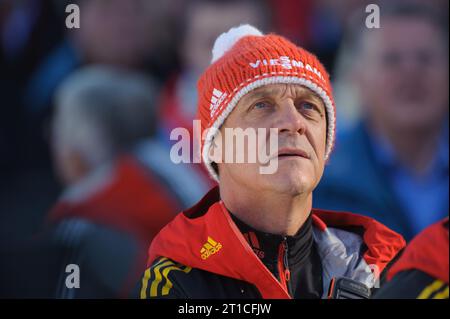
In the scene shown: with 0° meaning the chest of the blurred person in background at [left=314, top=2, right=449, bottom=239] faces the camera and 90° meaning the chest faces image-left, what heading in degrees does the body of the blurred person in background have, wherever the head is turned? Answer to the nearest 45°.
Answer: approximately 0°

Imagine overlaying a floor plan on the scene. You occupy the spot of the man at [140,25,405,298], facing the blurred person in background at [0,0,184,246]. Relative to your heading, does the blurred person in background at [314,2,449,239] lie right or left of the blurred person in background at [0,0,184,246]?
right

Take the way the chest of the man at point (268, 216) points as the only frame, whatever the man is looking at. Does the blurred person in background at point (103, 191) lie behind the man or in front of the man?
behind

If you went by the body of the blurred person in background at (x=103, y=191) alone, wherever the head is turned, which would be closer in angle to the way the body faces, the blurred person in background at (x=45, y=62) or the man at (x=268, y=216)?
the blurred person in background

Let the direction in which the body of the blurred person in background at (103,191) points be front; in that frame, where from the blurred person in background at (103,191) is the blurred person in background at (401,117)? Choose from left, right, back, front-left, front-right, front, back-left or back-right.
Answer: back-right

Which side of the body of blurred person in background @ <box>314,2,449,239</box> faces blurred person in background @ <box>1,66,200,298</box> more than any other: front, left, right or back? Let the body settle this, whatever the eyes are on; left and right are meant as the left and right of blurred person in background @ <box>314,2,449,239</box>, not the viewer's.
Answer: right

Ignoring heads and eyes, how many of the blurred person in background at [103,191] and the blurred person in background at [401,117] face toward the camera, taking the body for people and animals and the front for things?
1

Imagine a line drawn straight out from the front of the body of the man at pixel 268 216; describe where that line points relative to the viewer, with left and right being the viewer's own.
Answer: facing the viewer and to the right of the viewer

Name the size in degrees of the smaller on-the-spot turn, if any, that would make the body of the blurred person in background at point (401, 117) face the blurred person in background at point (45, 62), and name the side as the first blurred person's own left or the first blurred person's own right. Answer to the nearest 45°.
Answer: approximately 90° to the first blurred person's own right

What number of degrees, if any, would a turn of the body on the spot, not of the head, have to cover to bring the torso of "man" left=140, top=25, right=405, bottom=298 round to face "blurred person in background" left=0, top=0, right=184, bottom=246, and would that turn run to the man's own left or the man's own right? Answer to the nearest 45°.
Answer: approximately 180°

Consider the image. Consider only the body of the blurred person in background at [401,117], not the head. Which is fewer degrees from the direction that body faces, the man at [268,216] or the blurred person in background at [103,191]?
the man
